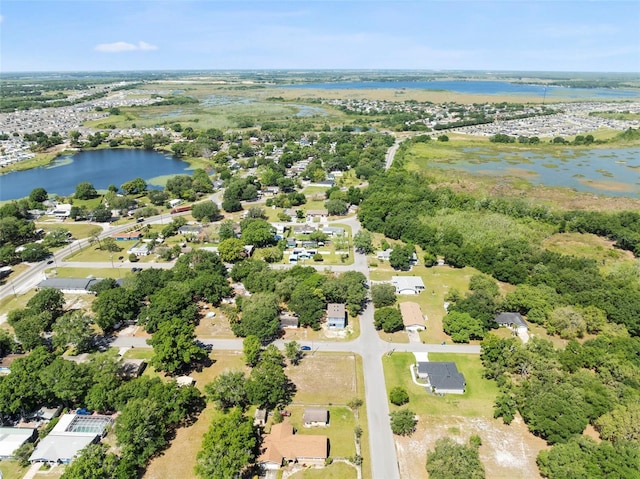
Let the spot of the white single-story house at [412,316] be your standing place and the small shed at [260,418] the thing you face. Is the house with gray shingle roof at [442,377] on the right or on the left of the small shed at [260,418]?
left

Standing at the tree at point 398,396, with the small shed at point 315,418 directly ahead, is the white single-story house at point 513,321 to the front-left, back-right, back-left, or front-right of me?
back-right

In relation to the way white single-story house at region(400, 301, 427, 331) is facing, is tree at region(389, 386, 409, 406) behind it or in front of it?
in front

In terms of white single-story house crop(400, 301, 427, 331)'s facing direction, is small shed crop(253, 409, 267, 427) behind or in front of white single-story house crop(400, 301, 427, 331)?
in front
